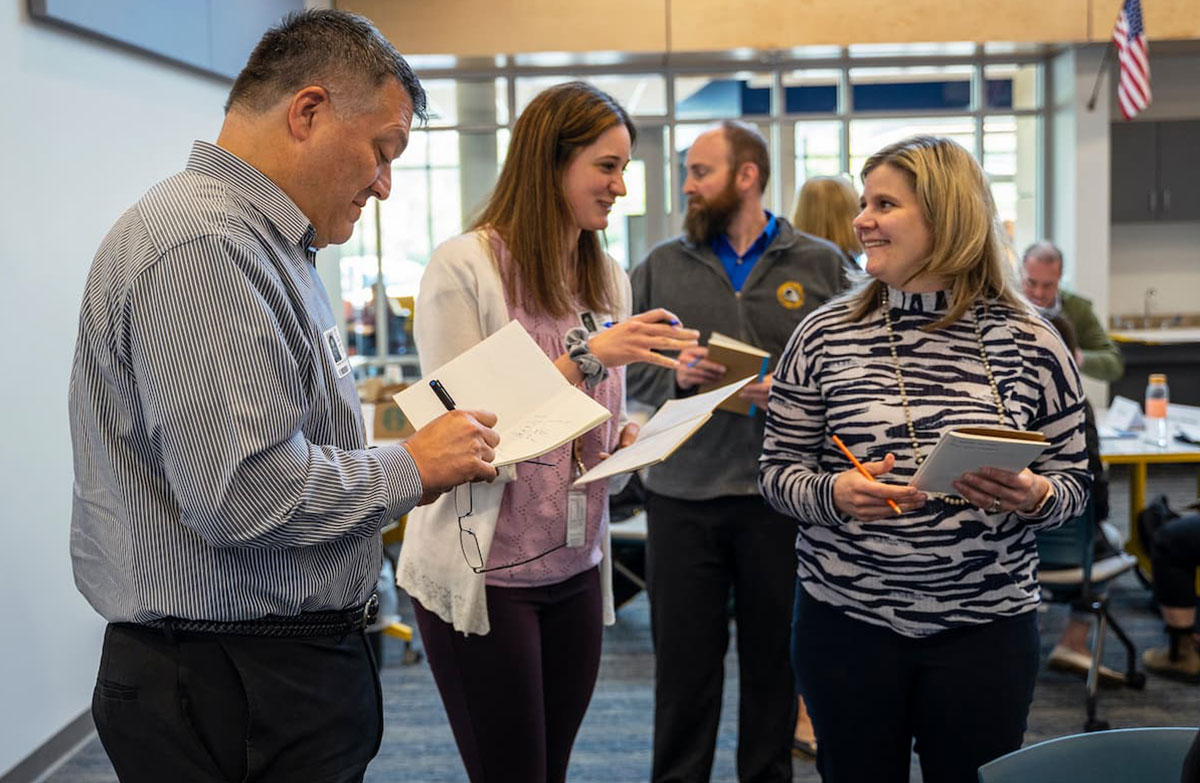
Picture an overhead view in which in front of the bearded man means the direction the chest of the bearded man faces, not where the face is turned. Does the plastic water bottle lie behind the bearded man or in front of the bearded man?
behind

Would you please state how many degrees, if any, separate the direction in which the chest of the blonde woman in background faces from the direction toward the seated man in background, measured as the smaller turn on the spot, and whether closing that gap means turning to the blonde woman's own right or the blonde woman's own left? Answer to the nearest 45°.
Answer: approximately 45° to the blonde woman's own right

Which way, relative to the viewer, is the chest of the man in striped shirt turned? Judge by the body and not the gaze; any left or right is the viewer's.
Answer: facing to the right of the viewer

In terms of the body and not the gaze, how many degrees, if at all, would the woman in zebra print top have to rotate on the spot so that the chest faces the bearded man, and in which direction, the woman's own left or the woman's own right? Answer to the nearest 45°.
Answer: approximately 135° to the woman's own right

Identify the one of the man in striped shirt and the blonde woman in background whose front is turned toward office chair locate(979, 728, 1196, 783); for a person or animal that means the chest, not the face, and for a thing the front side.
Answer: the man in striped shirt

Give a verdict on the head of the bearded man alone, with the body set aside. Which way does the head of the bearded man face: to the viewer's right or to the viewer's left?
to the viewer's left

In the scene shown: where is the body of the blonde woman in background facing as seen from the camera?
away from the camera

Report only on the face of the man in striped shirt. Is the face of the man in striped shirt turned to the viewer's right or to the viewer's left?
to the viewer's right
